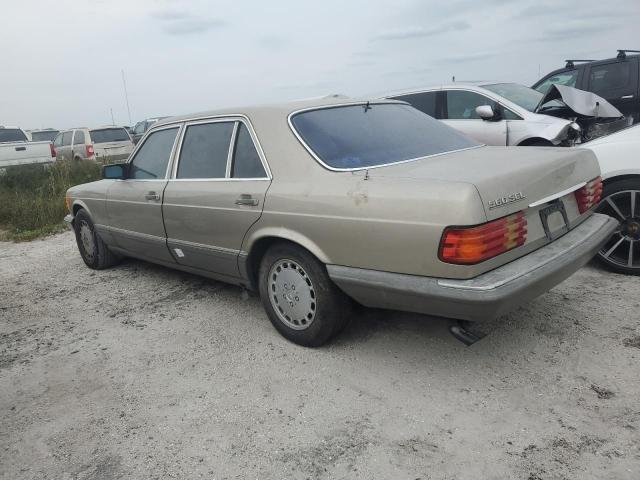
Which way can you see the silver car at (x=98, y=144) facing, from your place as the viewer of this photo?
facing away from the viewer and to the left of the viewer

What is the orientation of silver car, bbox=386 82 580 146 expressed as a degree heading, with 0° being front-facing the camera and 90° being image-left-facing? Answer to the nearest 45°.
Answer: approximately 315°

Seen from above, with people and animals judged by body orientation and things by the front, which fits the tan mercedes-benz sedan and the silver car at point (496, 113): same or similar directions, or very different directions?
very different directions

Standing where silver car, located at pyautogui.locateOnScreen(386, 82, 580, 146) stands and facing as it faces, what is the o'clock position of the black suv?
The black suv is roughly at 9 o'clock from the silver car.

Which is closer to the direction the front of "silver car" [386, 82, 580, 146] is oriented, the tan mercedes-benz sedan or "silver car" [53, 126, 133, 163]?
the tan mercedes-benz sedan

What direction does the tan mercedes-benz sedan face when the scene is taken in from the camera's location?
facing away from the viewer and to the left of the viewer

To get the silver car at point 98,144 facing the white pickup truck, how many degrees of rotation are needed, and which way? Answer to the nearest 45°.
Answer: approximately 90° to its left

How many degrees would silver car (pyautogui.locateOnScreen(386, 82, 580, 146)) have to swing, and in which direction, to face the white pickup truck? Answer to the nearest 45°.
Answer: approximately 135° to its right
